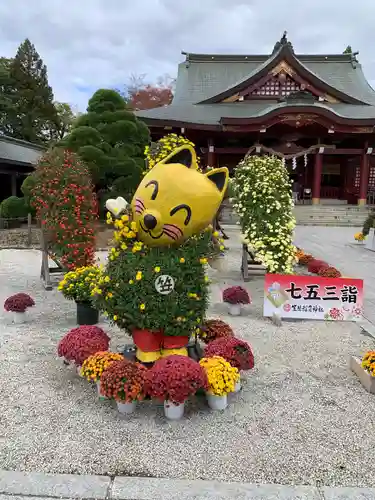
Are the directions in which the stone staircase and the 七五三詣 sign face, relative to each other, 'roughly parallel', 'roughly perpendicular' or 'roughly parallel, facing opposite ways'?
roughly parallel

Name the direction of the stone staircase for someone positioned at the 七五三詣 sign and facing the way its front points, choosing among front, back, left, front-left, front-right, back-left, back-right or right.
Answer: back

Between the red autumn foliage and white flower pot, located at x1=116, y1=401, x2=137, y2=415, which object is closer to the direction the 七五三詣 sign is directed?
the white flower pot

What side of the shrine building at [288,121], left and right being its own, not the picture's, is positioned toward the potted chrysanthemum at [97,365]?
front

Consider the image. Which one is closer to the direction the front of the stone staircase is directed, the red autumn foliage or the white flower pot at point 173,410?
the white flower pot

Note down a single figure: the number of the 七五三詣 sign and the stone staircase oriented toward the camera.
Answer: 2

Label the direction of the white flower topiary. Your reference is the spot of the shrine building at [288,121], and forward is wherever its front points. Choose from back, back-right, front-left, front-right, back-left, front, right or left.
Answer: front

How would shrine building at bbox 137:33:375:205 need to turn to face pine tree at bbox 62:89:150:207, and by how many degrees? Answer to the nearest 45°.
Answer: approximately 45° to its right

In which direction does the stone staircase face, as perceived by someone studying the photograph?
facing the viewer

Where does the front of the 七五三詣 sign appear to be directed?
toward the camera

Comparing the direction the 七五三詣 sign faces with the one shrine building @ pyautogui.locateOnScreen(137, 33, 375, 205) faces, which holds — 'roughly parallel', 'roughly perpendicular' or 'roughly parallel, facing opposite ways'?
roughly parallel

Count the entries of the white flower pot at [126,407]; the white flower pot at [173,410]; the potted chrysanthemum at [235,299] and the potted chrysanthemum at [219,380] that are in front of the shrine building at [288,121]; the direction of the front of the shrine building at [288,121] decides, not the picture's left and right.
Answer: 4

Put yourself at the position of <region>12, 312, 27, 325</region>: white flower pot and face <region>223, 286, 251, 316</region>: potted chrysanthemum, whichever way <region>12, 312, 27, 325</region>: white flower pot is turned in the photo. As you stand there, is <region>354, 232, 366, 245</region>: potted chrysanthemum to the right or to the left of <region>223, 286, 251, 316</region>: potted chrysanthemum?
left

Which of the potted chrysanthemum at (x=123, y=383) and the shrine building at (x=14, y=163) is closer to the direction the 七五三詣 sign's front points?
the potted chrysanthemum

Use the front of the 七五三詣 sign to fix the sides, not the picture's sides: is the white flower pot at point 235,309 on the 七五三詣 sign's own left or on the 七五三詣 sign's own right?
on the 七五三詣 sign's own right

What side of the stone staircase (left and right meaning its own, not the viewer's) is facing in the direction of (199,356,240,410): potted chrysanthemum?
front
